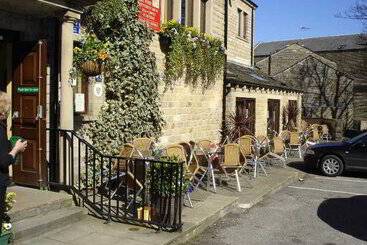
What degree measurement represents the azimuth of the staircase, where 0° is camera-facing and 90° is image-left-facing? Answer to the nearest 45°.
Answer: approximately 315°

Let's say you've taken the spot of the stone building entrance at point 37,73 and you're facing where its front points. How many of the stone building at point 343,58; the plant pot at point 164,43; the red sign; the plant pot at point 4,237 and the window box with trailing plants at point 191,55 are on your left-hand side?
4

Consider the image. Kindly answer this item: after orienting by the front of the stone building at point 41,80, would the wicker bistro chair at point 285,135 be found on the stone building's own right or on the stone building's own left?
on the stone building's own left

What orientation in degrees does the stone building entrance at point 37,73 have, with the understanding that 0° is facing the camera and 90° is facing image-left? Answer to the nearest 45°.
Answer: approximately 315°

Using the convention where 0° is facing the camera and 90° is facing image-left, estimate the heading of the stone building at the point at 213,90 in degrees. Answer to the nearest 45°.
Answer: approximately 315°
